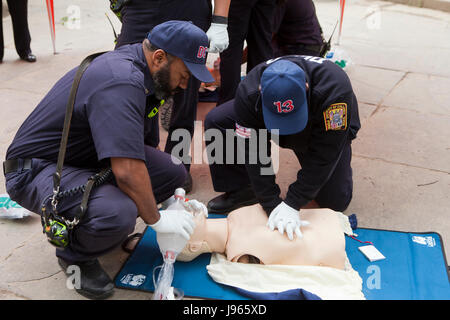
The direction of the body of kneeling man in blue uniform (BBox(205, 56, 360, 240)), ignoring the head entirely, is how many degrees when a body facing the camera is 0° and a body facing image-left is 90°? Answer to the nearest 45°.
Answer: approximately 0°

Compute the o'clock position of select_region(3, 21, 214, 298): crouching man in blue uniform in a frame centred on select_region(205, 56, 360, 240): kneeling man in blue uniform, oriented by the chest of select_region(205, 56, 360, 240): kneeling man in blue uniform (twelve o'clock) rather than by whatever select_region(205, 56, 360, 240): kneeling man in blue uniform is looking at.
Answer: select_region(3, 21, 214, 298): crouching man in blue uniform is roughly at 2 o'clock from select_region(205, 56, 360, 240): kneeling man in blue uniform.

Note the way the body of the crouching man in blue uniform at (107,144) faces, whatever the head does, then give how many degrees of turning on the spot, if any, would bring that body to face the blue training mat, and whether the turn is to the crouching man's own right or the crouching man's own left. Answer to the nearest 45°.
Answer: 0° — they already face it

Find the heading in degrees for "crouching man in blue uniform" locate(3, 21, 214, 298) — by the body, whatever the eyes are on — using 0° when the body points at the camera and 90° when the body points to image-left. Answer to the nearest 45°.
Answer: approximately 270°

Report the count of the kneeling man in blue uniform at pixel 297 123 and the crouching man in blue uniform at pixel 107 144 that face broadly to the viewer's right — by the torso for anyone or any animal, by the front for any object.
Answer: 1

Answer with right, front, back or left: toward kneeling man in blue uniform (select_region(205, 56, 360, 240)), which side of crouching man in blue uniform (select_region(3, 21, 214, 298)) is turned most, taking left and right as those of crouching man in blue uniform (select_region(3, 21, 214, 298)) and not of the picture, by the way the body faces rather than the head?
front

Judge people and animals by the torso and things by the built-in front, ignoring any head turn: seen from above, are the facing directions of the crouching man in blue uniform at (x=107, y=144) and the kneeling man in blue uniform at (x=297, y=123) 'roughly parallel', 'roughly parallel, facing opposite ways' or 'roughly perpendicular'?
roughly perpendicular
